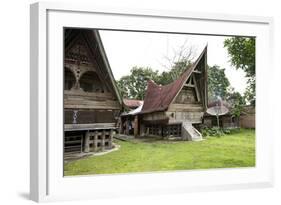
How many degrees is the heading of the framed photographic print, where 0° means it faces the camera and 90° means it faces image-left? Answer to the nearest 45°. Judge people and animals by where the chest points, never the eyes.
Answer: approximately 315°
